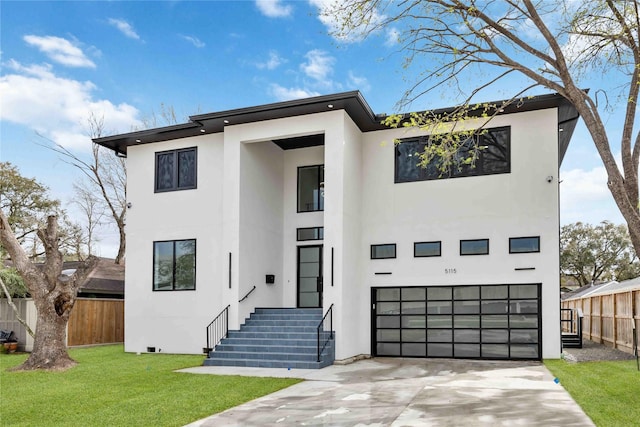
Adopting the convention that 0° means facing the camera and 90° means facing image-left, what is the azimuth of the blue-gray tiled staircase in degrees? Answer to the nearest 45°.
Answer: approximately 0°

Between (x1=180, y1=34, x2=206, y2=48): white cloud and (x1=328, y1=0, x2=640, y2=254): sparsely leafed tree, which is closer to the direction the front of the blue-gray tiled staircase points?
the sparsely leafed tree

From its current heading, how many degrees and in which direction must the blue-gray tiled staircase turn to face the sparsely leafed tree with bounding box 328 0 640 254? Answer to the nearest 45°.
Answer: approximately 45° to its left

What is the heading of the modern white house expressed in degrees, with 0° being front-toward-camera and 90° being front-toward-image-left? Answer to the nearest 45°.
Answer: approximately 0°

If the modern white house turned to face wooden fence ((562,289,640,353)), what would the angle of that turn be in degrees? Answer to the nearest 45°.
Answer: approximately 90° to its left
